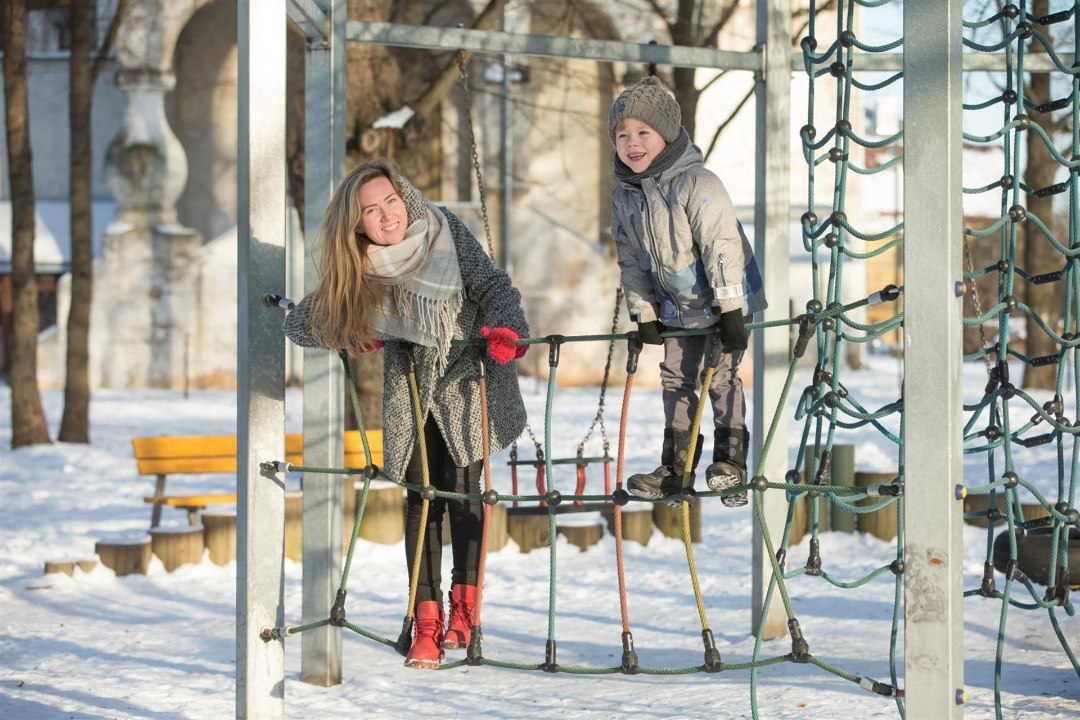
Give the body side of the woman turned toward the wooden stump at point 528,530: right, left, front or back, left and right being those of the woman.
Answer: back

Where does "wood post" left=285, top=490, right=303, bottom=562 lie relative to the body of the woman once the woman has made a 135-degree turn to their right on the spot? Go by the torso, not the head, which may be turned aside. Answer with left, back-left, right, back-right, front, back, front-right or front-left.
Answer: front-right

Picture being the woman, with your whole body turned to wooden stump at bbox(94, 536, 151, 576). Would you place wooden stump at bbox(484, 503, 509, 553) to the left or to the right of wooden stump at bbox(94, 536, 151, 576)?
right

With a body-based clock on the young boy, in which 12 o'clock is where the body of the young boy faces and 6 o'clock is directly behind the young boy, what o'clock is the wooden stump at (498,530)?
The wooden stump is roughly at 4 o'clock from the young boy.

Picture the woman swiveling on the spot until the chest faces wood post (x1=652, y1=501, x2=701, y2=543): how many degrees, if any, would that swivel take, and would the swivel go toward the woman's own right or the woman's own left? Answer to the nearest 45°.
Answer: approximately 180°

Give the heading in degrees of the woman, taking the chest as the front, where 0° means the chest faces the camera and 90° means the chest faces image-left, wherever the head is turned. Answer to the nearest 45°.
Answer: approximately 0°

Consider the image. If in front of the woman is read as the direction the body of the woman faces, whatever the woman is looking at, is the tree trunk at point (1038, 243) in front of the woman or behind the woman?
behind

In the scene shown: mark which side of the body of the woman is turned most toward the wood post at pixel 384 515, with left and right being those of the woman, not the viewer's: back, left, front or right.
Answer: back

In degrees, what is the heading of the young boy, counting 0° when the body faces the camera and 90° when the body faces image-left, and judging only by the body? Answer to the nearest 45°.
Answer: approximately 45°
